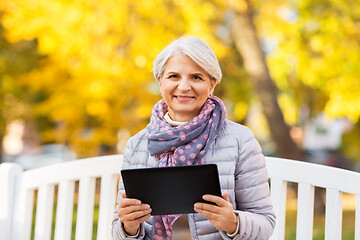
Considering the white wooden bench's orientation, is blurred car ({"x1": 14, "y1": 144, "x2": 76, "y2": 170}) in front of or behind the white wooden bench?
behind

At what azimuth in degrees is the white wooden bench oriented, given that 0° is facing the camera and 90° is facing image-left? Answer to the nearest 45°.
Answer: approximately 0°

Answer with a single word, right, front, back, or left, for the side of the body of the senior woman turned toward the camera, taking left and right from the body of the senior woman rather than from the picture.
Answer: front

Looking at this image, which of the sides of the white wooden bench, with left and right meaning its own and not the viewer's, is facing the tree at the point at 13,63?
back

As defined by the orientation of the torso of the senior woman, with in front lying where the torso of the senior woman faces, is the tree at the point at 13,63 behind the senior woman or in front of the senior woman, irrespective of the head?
behind
